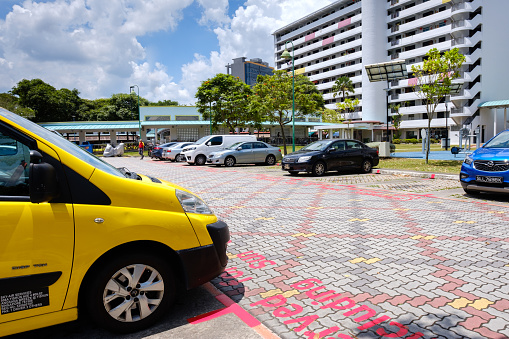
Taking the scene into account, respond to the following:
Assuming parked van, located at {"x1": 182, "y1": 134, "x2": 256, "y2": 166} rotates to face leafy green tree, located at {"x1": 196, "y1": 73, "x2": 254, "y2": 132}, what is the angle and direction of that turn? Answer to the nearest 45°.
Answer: approximately 135° to its right

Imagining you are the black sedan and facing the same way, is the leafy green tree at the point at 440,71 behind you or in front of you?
behind

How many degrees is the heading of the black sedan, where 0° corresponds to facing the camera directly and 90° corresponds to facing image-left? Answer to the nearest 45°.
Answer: approximately 45°

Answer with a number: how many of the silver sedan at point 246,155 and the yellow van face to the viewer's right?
1

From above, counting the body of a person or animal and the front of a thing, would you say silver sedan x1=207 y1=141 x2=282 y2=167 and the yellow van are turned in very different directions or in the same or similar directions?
very different directions

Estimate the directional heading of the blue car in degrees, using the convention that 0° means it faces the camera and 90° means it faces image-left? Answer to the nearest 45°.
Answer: approximately 45°

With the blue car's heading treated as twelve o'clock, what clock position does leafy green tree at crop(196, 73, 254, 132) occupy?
The leafy green tree is roughly at 3 o'clock from the blue car.

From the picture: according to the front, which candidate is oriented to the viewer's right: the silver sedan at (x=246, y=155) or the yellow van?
the yellow van

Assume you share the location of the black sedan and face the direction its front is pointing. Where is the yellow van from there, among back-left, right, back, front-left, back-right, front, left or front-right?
front-left

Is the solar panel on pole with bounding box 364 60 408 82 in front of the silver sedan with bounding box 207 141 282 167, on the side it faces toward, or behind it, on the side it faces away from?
behind

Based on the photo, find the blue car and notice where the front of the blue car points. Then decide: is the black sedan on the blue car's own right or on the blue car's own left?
on the blue car's own right

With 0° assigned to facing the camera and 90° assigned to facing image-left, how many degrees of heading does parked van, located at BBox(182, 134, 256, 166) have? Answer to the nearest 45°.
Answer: approximately 45°

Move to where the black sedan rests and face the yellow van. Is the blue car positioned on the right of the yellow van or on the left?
left

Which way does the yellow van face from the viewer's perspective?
to the viewer's right

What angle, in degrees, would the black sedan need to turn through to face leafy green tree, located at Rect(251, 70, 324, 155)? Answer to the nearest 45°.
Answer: approximately 135° to its right
